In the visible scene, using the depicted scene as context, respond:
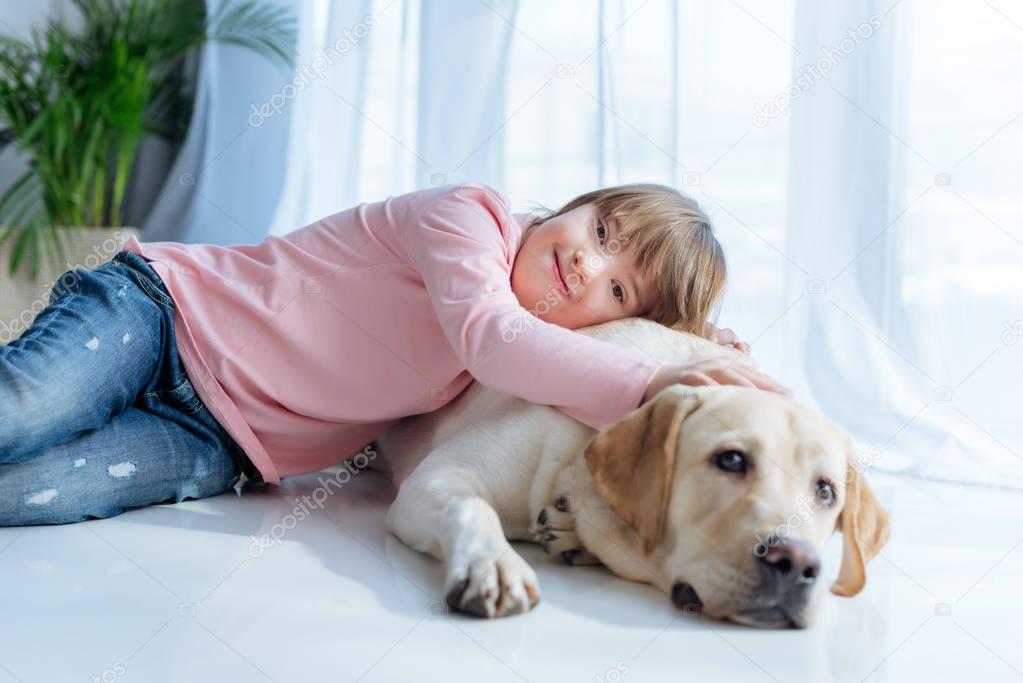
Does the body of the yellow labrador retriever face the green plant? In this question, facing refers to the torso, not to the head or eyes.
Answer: no

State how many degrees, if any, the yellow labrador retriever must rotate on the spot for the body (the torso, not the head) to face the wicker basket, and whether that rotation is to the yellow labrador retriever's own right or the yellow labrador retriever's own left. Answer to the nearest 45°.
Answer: approximately 180°

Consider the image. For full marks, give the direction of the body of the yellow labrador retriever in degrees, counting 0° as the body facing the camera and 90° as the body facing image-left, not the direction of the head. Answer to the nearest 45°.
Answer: approximately 315°
